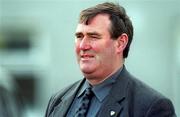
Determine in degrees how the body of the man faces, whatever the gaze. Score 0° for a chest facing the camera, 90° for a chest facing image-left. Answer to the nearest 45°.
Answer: approximately 45°
